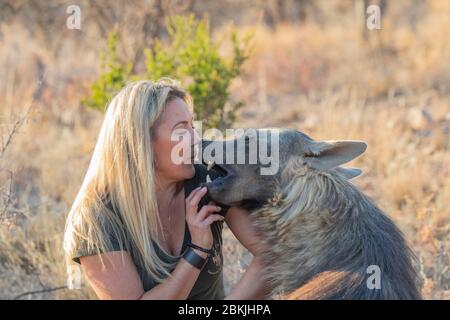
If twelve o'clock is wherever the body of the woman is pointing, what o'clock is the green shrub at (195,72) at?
The green shrub is roughly at 8 o'clock from the woman.

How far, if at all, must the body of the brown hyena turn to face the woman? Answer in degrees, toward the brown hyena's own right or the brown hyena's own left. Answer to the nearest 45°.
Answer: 0° — it already faces them

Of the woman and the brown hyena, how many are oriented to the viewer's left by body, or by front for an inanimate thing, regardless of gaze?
1

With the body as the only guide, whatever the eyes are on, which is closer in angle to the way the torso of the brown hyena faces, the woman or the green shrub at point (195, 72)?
the woman

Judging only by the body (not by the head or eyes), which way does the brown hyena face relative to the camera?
to the viewer's left

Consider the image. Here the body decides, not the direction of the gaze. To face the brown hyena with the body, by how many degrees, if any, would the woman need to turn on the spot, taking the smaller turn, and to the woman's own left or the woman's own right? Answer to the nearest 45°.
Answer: approximately 45° to the woman's own left

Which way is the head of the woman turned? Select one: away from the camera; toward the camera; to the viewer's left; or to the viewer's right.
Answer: to the viewer's right
